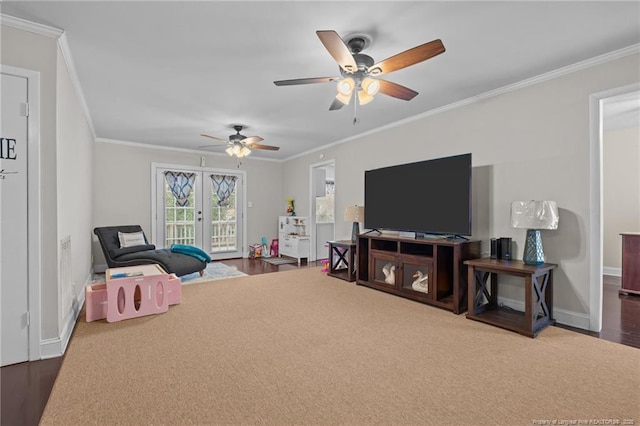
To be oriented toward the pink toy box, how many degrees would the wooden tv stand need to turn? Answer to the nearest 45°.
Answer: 0° — it already faces it

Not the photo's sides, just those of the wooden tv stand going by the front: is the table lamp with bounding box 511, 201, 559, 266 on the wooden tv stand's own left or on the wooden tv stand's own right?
on the wooden tv stand's own left

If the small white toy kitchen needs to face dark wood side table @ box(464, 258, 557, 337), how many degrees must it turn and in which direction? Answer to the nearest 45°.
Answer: approximately 90° to its left

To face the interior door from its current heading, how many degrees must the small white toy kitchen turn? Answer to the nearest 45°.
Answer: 0° — it already faces it

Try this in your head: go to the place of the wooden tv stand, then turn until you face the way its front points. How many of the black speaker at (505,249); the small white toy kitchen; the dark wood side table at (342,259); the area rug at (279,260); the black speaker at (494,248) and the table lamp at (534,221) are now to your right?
3

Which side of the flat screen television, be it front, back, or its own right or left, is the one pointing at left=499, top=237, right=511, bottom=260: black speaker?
left

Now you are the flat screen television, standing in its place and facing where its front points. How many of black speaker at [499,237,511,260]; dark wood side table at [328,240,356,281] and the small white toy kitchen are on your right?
2

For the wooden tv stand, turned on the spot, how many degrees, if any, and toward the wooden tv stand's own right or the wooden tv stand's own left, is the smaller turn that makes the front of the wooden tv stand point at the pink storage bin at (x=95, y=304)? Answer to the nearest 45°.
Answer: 0° — it already faces it

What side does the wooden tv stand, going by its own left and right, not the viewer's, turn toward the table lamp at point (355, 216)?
right

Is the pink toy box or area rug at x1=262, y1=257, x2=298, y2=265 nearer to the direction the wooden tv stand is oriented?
the pink toy box

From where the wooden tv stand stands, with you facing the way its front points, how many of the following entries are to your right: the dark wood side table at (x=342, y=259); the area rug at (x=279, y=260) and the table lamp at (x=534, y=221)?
2

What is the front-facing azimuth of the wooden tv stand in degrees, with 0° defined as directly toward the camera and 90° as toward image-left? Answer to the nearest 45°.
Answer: approximately 45°

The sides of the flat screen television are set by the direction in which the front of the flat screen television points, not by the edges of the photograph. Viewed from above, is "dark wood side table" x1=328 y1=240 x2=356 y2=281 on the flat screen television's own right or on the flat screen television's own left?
on the flat screen television's own right

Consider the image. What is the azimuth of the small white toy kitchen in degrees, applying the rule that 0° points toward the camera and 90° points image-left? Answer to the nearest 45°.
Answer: approximately 45°
